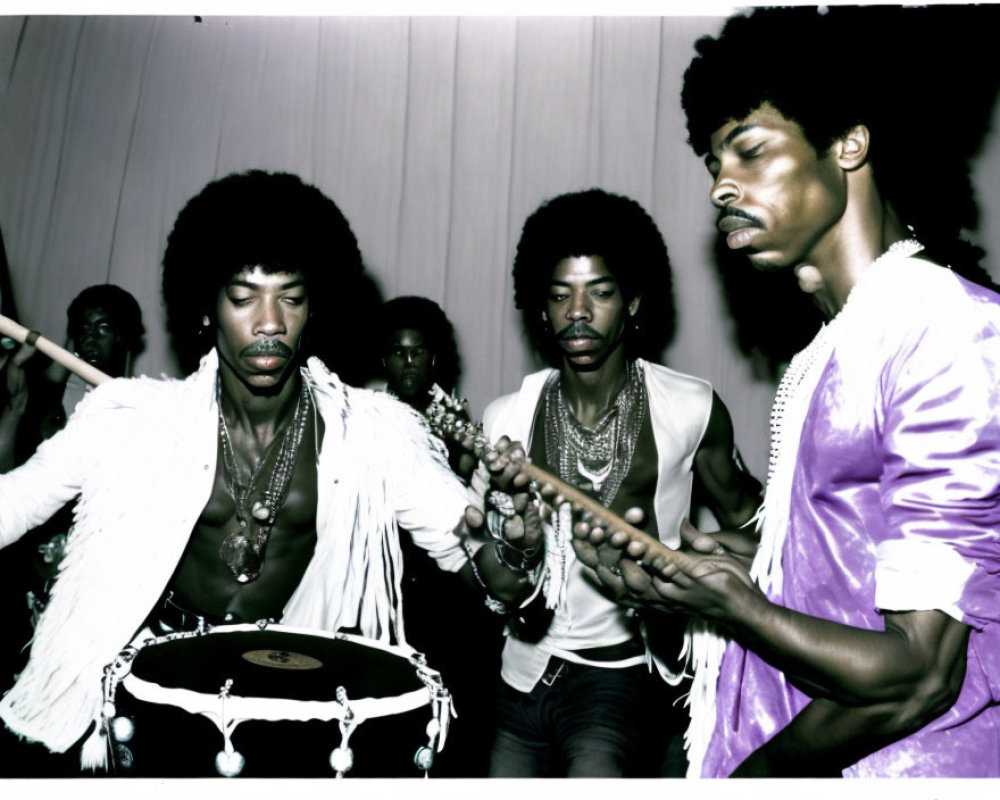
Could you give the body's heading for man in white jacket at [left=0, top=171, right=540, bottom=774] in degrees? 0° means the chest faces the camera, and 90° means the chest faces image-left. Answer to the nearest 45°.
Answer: approximately 0°

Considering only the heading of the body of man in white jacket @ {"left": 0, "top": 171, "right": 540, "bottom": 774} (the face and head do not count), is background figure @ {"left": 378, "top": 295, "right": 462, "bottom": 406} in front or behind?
behind

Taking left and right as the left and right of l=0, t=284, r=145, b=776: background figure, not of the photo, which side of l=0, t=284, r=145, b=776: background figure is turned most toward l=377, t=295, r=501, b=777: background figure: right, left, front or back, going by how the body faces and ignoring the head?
left

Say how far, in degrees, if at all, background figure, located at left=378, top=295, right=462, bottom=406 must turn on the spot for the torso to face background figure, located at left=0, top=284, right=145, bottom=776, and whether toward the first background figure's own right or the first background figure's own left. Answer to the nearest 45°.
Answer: approximately 90° to the first background figure's own right

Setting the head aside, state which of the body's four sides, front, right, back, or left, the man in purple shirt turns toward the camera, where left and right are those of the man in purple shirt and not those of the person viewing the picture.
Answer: left

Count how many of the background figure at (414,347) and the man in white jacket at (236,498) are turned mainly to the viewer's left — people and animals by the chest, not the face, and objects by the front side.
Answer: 0

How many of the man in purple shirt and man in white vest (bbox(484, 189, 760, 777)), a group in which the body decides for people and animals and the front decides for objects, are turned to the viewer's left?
1

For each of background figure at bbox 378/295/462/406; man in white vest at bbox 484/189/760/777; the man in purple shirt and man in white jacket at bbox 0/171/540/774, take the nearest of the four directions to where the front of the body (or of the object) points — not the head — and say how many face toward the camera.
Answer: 3

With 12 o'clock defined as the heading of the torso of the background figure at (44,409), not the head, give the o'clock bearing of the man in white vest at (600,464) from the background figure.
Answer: The man in white vest is roughly at 9 o'clock from the background figure.

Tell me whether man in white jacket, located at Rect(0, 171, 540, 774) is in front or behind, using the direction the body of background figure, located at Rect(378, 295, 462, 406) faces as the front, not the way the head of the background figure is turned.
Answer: in front
